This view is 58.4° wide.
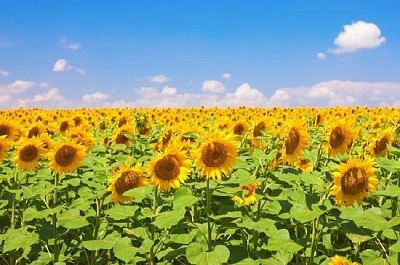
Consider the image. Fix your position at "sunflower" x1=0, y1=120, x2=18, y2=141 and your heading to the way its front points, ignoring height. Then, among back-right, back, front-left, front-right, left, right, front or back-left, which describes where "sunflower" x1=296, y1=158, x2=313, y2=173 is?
front-left

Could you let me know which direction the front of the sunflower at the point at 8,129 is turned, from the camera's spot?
facing the viewer

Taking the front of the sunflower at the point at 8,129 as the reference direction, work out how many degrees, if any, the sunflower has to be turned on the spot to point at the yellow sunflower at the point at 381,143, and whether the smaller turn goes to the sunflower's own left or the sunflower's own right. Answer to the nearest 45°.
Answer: approximately 45° to the sunflower's own left

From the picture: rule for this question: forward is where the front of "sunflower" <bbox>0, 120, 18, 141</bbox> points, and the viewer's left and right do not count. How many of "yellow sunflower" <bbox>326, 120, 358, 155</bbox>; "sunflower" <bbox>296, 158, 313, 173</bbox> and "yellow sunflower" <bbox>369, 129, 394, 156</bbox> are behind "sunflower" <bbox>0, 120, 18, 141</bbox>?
0

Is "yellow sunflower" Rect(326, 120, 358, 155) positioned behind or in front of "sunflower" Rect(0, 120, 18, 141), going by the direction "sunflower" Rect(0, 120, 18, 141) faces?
in front
